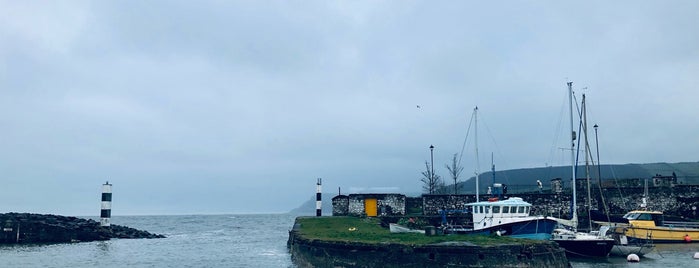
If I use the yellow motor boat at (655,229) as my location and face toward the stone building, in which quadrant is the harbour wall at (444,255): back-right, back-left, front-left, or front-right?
front-left

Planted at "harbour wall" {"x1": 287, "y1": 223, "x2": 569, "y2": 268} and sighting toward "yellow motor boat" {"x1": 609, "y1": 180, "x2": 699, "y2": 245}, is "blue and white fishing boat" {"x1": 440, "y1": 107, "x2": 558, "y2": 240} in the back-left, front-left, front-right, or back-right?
front-left

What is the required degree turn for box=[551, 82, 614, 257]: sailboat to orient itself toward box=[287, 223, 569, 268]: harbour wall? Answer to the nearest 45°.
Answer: approximately 45° to its right

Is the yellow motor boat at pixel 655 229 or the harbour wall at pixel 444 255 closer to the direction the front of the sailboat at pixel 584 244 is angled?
the harbour wall

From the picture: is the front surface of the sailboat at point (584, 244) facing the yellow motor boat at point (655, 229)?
no

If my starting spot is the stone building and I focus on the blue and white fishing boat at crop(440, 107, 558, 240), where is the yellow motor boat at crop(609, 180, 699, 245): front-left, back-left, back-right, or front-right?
front-left
